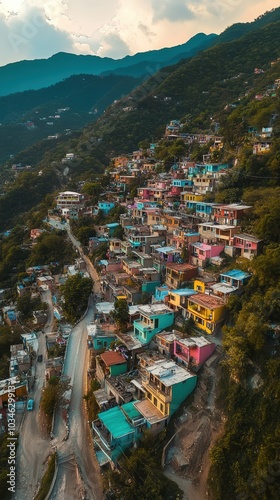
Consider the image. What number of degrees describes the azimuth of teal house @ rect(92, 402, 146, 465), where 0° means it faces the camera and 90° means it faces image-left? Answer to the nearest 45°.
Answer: approximately 45°

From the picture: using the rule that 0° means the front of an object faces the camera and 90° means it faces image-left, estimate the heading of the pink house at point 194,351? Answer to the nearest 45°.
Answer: approximately 45°

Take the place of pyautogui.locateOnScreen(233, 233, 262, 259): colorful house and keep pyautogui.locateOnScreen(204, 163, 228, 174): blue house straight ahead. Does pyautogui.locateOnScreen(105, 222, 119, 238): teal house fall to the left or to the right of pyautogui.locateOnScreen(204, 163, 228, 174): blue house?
left

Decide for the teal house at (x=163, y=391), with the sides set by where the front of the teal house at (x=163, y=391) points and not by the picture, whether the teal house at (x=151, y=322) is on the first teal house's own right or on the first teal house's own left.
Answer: on the first teal house's own right

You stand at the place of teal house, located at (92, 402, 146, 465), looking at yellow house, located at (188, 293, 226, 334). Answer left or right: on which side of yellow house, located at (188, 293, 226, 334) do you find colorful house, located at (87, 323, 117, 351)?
left

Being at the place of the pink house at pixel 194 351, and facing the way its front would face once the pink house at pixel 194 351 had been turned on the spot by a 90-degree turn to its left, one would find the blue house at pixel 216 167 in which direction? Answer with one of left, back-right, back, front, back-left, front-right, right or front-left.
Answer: back-left

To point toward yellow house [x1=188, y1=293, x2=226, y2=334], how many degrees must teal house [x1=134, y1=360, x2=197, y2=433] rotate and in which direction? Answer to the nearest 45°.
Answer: approximately 180°

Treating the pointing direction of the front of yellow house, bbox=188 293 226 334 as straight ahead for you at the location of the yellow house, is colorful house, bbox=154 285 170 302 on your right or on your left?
on your right

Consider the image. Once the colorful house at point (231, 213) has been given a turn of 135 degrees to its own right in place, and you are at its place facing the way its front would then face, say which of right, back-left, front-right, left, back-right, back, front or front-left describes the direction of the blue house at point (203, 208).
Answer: front-left

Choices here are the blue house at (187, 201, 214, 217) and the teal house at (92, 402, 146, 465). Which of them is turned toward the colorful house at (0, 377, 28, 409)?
the blue house

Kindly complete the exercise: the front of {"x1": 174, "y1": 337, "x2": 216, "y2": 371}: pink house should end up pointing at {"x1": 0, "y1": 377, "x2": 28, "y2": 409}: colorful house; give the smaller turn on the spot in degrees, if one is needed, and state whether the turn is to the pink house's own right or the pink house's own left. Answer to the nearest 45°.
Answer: approximately 45° to the pink house's own right

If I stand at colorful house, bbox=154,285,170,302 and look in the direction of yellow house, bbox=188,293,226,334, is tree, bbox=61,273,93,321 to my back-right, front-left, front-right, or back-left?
back-right

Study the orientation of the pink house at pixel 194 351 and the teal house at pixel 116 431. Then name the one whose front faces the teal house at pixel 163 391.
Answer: the pink house

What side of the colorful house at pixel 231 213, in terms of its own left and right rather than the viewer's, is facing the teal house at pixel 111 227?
right

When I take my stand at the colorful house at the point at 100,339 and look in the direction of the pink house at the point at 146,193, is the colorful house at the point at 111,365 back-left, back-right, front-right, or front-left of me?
back-right
